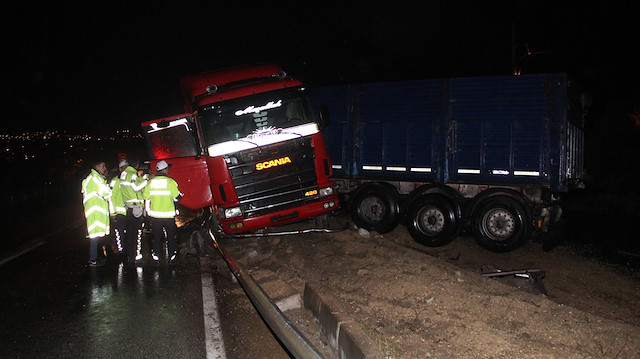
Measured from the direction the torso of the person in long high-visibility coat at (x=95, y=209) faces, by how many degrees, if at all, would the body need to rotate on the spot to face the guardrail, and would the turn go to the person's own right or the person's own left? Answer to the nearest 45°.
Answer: approximately 90° to the person's own right

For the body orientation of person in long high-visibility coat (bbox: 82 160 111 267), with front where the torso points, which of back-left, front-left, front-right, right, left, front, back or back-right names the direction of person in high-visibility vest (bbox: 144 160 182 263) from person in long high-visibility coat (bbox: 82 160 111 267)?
front-right

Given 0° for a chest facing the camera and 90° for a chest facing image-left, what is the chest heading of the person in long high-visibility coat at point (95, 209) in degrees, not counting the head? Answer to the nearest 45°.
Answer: approximately 270°

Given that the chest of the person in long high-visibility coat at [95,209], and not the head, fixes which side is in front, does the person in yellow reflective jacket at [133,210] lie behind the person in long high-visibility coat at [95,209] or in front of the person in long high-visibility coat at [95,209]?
in front

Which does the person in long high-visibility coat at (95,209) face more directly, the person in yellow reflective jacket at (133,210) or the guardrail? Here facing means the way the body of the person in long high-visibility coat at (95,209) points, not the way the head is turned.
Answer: the person in yellow reflective jacket
